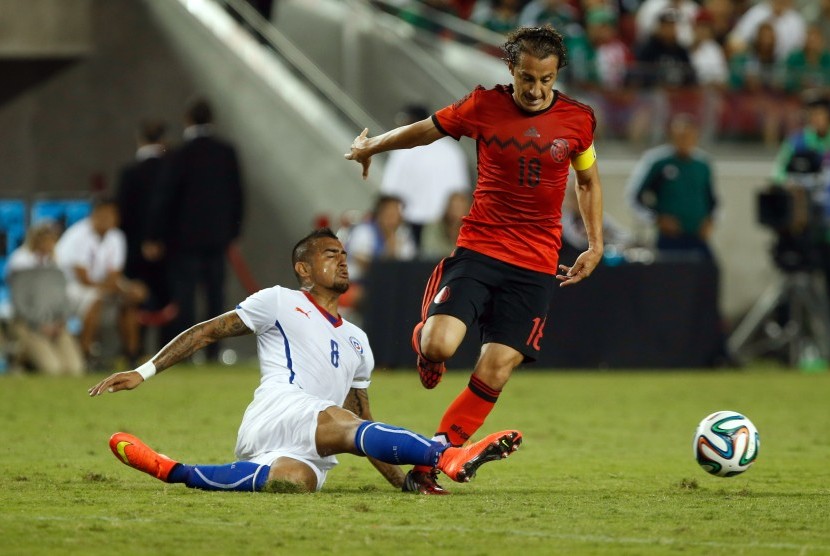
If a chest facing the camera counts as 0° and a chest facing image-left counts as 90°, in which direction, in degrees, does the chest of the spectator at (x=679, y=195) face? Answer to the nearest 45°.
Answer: approximately 0°

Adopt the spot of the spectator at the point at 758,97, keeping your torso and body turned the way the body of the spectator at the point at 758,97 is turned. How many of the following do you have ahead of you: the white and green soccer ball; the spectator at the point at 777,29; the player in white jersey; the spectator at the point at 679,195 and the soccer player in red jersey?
4

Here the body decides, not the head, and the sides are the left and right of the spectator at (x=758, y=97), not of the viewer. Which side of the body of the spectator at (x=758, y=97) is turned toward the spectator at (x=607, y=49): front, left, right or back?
right

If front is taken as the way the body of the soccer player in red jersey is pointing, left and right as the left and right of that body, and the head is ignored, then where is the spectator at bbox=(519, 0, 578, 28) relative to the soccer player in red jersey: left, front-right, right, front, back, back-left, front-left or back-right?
back

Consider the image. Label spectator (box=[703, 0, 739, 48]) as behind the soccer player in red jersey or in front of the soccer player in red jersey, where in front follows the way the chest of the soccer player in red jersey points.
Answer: behind

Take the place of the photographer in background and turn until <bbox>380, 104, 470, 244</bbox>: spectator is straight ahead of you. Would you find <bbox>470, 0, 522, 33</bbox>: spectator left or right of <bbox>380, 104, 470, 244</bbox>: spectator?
right

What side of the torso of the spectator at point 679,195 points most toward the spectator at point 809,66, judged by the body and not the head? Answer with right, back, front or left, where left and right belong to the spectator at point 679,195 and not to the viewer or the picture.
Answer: back

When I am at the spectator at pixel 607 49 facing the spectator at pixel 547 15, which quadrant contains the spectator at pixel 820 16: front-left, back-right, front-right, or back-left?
back-right
